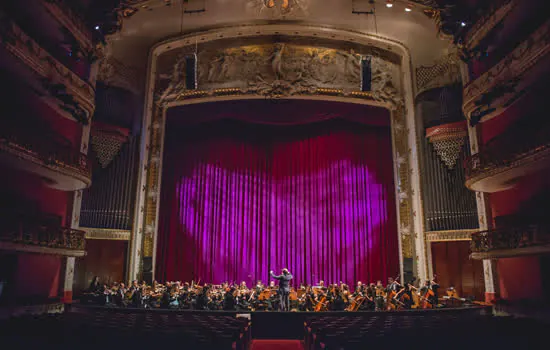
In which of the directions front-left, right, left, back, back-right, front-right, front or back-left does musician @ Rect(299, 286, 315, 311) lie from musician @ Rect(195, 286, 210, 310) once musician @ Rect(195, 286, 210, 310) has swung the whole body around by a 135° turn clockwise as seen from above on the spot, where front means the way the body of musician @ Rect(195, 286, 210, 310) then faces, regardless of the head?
back-left

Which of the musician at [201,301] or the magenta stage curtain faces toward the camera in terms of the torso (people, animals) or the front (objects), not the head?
the magenta stage curtain

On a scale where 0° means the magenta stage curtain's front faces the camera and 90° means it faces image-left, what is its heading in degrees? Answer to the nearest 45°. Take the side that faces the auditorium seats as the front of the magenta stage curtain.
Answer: approximately 0°

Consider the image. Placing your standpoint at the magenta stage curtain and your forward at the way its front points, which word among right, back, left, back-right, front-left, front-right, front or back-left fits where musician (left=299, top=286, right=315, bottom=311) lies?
front

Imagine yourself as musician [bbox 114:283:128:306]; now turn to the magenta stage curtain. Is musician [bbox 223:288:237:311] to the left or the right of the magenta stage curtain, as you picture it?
right

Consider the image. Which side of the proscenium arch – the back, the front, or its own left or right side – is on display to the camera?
front

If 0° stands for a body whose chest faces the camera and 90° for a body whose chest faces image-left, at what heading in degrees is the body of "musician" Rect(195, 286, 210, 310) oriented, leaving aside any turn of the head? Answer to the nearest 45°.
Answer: approximately 270°

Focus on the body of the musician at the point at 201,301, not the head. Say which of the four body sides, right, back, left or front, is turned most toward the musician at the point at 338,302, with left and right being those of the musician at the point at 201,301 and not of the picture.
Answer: front
